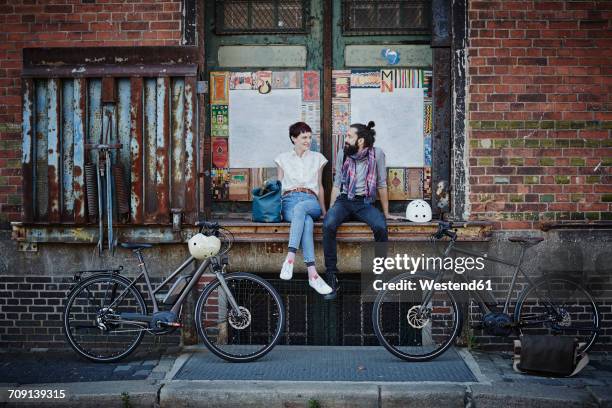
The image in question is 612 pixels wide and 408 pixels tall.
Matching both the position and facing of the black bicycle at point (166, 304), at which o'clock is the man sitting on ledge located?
The man sitting on ledge is roughly at 12 o'clock from the black bicycle.

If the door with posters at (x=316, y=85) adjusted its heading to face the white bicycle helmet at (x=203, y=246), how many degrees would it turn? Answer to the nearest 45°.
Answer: approximately 45° to its right

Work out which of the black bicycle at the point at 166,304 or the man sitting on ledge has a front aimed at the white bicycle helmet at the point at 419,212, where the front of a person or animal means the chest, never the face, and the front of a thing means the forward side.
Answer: the black bicycle

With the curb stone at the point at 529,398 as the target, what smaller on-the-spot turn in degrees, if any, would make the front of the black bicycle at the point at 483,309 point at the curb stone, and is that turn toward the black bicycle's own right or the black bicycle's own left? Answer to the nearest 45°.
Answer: approximately 90° to the black bicycle's own left

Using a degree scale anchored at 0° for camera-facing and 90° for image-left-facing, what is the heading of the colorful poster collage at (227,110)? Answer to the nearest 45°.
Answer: approximately 0°

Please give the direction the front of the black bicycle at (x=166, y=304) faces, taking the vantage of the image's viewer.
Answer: facing to the right of the viewer

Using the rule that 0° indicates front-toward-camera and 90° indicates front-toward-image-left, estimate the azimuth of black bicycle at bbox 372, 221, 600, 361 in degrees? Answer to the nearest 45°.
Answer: approximately 90°

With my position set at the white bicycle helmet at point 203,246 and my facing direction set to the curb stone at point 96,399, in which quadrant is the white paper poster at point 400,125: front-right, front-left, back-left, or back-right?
back-left
